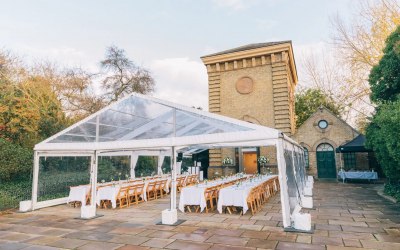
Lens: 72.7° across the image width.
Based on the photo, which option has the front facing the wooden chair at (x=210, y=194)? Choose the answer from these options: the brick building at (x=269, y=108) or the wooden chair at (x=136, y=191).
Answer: the brick building

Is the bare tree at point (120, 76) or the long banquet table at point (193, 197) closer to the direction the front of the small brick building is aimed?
the long banquet table

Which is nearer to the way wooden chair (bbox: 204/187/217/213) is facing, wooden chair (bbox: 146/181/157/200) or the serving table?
the wooden chair

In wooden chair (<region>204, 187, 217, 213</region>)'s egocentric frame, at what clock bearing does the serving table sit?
The serving table is roughly at 3 o'clock from the wooden chair.

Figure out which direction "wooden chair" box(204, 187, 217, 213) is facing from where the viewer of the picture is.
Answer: facing away from the viewer and to the left of the viewer

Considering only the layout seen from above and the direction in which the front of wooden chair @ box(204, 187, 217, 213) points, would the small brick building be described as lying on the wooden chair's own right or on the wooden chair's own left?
on the wooden chair's own right

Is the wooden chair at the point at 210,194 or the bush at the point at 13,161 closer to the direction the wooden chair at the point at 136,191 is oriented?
the bush

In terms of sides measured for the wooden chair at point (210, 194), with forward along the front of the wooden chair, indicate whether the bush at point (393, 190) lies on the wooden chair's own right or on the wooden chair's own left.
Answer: on the wooden chair's own right

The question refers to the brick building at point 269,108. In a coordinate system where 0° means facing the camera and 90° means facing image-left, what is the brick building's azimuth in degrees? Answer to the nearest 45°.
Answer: approximately 0°

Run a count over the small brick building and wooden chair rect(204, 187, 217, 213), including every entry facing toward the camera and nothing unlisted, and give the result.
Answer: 1

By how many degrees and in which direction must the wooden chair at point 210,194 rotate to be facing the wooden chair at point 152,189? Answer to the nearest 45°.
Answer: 0° — it already faces it
